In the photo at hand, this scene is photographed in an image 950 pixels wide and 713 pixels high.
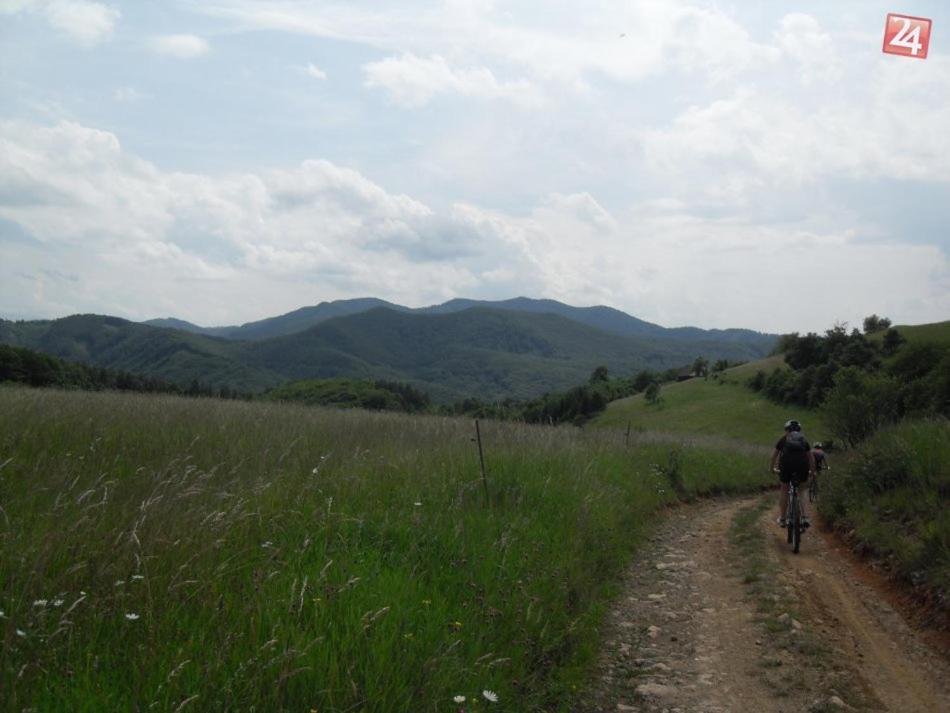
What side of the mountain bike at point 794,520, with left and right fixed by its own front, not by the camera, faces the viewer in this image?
back

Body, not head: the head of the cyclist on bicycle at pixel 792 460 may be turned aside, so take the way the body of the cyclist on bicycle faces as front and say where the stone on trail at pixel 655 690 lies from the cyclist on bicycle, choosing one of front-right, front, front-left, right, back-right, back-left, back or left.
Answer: back

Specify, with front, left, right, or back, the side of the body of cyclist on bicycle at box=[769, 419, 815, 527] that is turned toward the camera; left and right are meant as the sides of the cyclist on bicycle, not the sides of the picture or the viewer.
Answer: back

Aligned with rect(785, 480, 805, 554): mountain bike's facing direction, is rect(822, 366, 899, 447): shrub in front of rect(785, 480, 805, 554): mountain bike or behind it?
in front

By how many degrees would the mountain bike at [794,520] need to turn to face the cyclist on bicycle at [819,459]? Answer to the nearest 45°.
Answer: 0° — it already faces them

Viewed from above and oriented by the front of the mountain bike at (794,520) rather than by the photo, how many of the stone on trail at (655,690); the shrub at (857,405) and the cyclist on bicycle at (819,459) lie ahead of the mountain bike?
2

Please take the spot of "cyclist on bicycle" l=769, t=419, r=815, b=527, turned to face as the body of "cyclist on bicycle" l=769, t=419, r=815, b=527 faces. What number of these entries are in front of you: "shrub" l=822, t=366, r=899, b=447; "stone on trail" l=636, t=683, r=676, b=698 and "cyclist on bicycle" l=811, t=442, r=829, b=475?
2

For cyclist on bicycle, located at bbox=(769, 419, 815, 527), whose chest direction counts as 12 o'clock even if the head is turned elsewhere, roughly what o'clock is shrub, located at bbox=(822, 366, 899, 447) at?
The shrub is roughly at 12 o'clock from the cyclist on bicycle.
